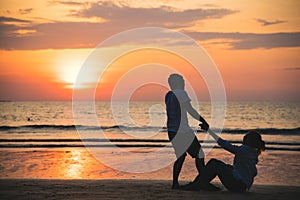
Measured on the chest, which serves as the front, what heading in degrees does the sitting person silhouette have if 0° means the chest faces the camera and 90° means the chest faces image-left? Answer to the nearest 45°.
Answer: approximately 90°
